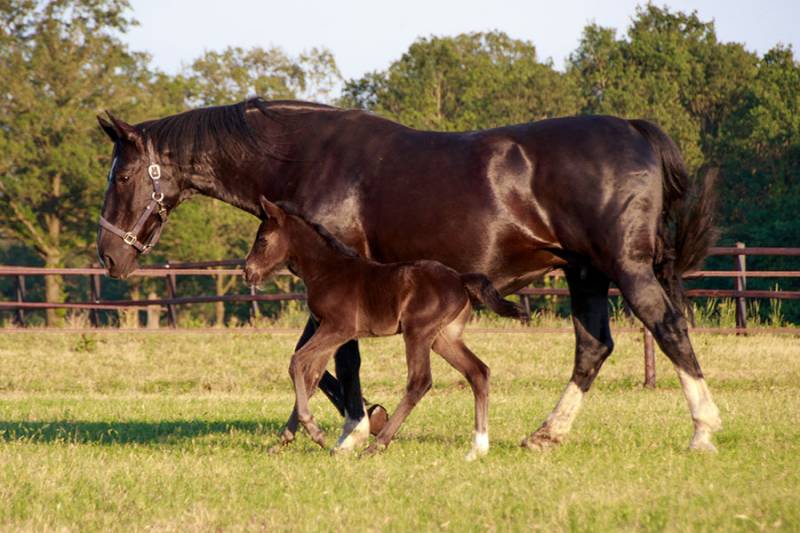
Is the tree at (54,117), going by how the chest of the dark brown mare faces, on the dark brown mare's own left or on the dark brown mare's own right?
on the dark brown mare's own right

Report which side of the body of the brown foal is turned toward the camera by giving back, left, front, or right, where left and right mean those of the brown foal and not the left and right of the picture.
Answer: left

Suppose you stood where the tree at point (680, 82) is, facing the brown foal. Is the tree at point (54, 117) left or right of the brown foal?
right

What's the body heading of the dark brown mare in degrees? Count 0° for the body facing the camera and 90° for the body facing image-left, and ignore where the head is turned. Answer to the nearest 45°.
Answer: approximately 90°

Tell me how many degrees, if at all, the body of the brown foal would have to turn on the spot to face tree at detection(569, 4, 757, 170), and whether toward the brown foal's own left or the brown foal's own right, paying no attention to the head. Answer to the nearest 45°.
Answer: approximately 90° to the brown foal's own right

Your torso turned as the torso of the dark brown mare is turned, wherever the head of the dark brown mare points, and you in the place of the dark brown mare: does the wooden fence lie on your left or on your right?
on your right

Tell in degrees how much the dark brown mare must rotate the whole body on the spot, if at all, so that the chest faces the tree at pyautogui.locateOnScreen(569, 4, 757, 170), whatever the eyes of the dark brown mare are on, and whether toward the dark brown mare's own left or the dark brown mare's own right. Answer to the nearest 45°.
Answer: approximately 90° to the dark brown mare's own right

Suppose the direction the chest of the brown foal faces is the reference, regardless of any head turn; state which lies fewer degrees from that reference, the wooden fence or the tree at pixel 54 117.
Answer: the tree
